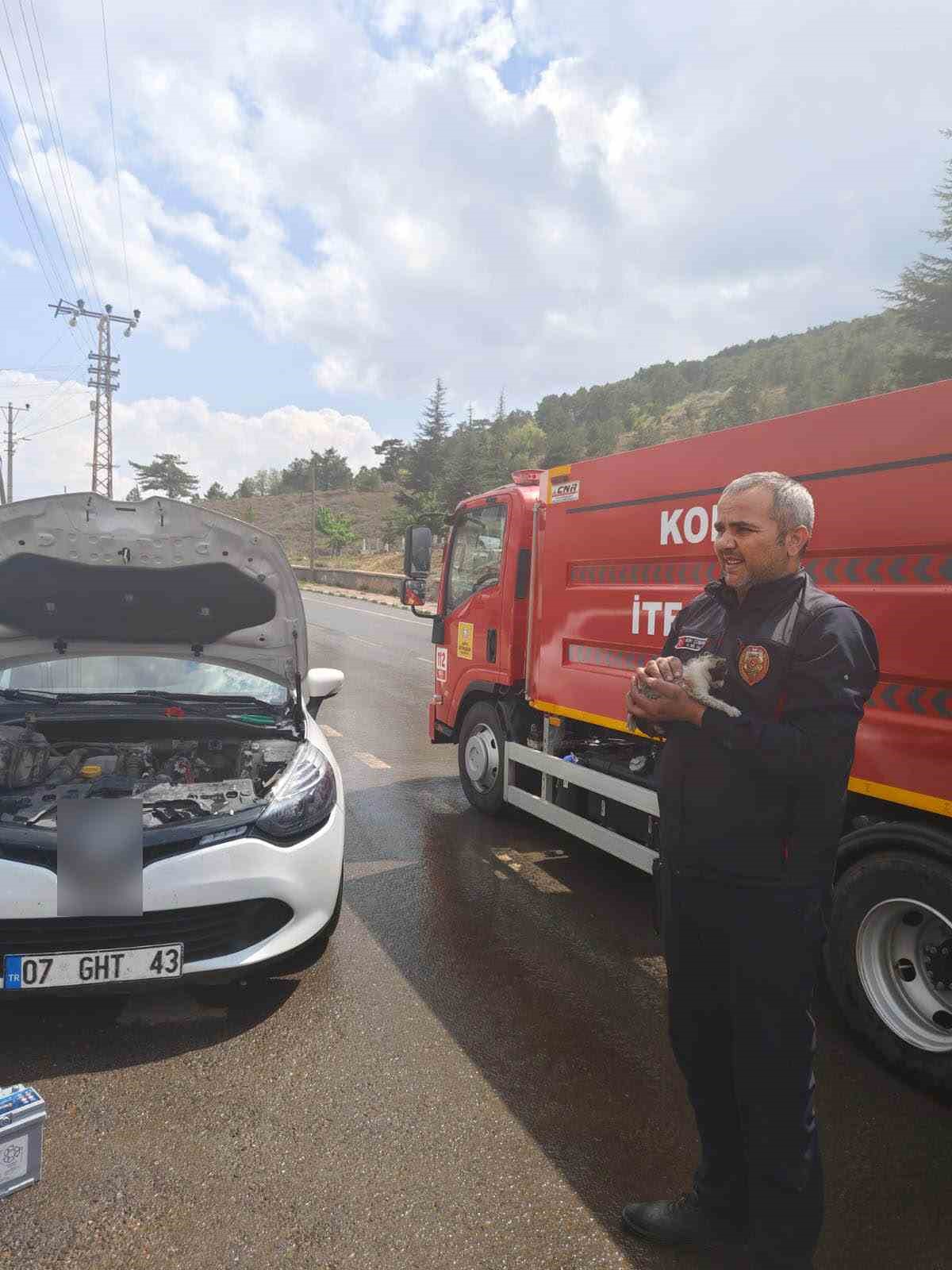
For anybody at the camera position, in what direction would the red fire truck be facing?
facing away from the viewer and to the left of the viewer

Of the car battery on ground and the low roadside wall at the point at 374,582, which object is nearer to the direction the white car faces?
the car battery on ground

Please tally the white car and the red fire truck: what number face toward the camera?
1

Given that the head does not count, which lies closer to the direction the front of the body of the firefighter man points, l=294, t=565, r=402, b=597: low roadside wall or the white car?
the white car

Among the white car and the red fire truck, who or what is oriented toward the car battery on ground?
the white car

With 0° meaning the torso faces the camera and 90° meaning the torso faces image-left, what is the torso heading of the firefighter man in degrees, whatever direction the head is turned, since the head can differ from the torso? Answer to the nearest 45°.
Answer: approximately 45°

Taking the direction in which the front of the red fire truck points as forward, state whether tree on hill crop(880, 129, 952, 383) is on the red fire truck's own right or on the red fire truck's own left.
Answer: on the red fire truck's own right

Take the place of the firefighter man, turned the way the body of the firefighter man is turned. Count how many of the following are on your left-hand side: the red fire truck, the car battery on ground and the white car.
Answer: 0

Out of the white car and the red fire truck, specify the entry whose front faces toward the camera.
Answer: the white car

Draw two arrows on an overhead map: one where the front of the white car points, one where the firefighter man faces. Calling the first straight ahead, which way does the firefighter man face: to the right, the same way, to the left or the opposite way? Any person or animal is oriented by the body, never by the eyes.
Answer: to the right

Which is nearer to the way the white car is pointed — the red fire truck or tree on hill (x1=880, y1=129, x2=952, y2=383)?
the red fire truck

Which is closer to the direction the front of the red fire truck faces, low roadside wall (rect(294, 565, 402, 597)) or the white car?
the low roadside wall

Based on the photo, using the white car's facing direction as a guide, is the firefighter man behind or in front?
in front

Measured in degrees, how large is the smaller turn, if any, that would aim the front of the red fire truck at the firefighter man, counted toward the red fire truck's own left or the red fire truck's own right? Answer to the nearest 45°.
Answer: approximately 135° to the red fire truck's own left

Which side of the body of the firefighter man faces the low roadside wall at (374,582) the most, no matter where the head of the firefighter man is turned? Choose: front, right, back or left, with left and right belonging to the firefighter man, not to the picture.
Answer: right

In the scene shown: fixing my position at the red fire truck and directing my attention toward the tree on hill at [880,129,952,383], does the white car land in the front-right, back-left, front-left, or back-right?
back-left

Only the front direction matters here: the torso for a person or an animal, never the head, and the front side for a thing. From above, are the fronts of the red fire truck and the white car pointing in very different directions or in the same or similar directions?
very different directions

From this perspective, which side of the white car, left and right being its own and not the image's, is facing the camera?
front

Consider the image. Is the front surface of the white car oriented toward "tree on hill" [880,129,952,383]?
no
